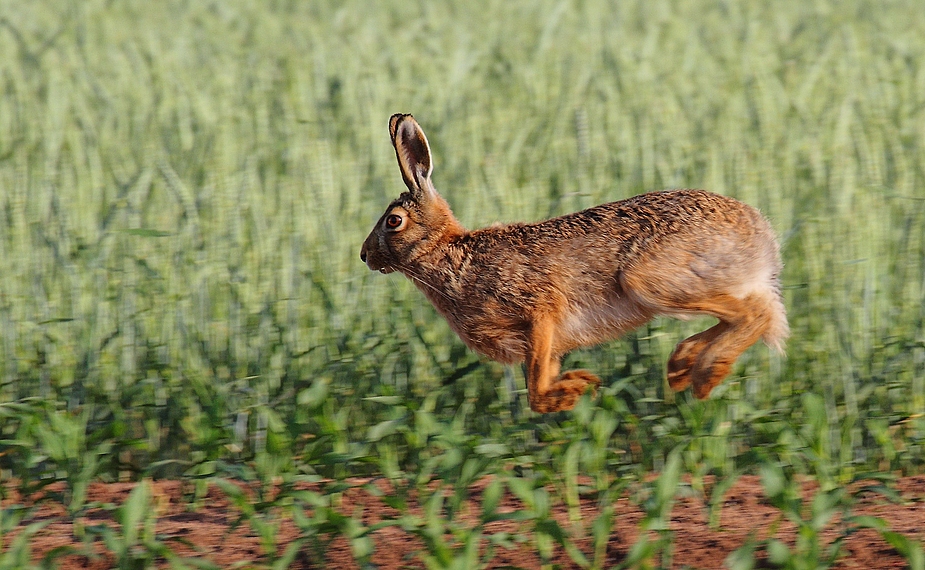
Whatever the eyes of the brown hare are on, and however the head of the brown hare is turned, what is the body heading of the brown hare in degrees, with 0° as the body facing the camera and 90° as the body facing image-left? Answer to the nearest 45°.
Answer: approximately 90°
